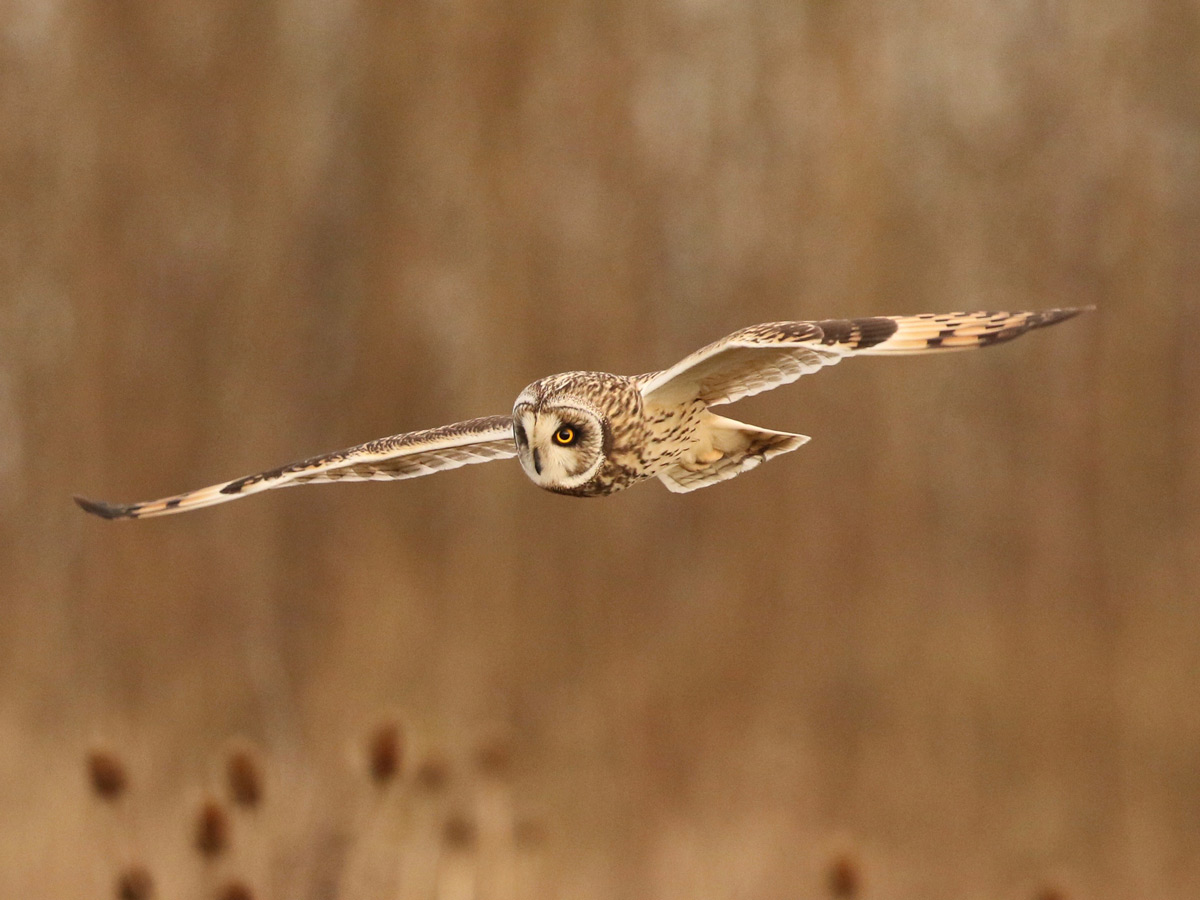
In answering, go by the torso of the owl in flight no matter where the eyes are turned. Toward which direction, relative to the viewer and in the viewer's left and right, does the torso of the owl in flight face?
facing the viewer and to the left of the viewer
